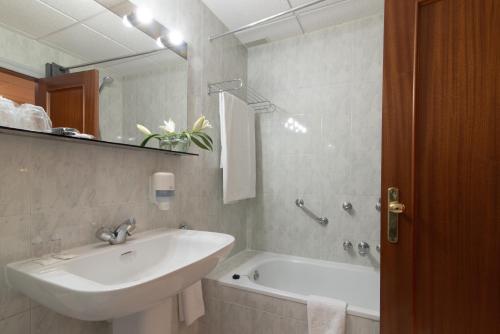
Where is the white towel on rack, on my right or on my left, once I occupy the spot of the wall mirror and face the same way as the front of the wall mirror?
on my left

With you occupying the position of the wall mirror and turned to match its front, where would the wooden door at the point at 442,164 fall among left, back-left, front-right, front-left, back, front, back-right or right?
front

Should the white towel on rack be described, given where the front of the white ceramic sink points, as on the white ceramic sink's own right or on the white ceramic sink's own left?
on the white ceramic sink's own left

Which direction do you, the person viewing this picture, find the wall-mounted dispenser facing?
facing the viewer and to the right of the viewer

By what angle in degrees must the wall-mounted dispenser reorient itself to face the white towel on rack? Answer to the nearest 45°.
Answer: approximately 90° to its left
